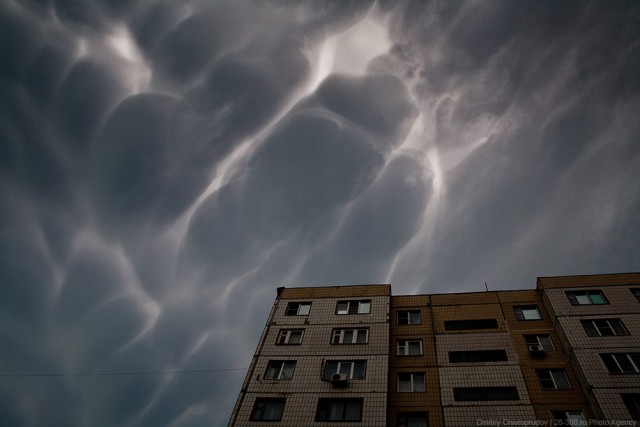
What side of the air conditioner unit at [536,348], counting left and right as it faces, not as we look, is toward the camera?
front

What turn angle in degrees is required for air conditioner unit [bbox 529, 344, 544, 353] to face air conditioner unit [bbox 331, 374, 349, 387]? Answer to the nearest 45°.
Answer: approximately 45° to its right
